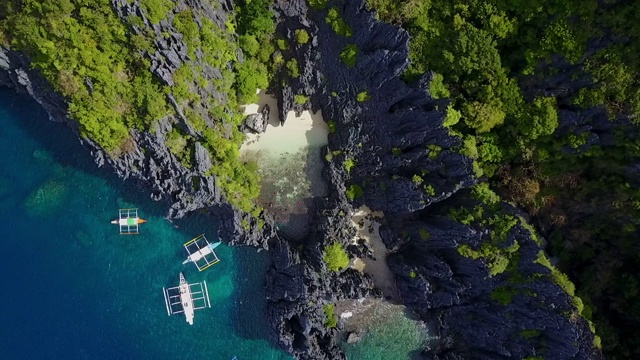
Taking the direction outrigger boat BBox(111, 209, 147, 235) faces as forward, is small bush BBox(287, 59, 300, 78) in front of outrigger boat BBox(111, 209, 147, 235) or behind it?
in front

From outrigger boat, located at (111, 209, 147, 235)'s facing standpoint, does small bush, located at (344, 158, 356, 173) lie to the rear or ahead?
ahead

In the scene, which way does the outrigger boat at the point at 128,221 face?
to the viewer's right

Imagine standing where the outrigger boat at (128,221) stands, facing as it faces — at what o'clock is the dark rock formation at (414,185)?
The dark rock formation is roughly at 1 o'clock from the outrigger boat.

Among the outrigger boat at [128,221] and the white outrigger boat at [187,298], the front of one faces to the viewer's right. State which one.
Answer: the outrigger boat
